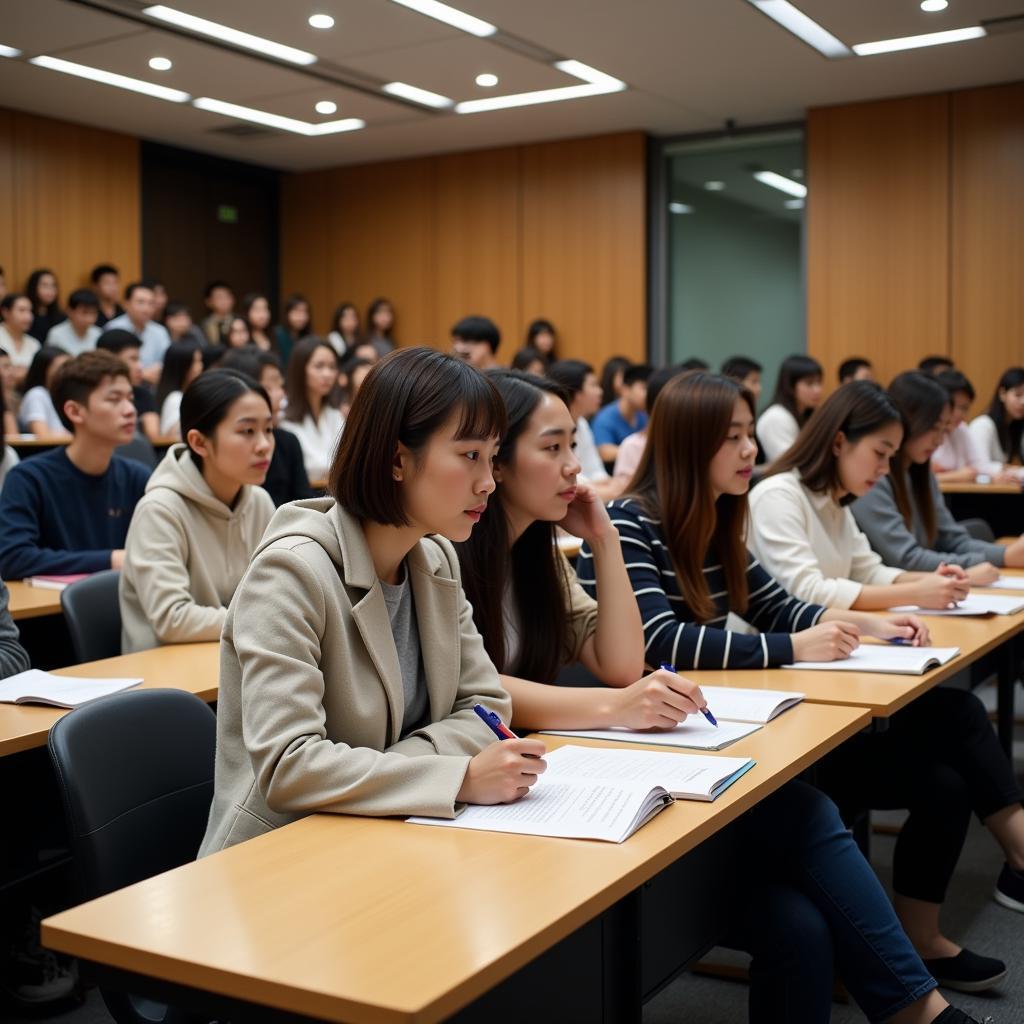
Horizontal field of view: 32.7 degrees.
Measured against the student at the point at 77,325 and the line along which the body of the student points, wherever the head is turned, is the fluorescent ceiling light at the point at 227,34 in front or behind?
in front

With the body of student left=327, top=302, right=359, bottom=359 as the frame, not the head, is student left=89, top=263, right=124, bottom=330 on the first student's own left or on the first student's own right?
on the first student's own right

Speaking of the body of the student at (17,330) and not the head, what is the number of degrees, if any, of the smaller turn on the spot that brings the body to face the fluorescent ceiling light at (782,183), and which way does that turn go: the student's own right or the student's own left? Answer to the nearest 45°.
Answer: approximately 45° to the student's own left

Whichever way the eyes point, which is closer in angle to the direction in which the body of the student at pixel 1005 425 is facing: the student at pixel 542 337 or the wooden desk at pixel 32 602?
the wooden desk

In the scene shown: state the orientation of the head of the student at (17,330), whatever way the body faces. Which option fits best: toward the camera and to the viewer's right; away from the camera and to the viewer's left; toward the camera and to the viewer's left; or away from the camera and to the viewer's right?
toward the camera and to the viewer's right
